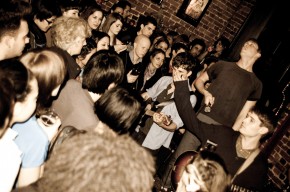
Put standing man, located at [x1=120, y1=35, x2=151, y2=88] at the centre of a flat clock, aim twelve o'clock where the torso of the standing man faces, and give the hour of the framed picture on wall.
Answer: The framed picture on wall is roughly at 8 o'clock from the standing man.

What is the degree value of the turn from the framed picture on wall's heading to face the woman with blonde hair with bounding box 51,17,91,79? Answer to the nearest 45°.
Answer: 0° — it already faces them

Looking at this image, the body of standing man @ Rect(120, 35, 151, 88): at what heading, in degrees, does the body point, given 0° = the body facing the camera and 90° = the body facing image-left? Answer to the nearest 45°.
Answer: approximately 315°

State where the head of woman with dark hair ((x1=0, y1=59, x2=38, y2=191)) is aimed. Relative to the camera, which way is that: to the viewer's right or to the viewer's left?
to the viewer's right

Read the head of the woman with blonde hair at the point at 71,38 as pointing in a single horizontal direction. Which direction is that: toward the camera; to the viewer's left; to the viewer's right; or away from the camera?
to the viewer's right

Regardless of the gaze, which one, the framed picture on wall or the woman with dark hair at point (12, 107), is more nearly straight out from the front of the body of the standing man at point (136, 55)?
the woman with dark hair

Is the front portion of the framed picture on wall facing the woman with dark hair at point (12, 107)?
yes

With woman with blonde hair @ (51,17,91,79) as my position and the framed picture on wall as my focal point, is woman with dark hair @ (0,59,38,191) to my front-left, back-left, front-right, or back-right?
back-right

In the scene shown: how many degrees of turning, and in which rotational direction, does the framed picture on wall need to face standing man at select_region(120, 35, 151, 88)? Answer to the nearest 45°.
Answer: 0° — it already faces them

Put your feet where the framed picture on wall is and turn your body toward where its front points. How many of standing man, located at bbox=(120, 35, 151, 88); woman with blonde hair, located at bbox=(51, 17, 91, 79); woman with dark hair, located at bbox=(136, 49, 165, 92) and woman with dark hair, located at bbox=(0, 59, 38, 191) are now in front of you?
4

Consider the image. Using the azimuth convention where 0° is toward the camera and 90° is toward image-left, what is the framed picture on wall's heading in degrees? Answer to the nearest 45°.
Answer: approximately 0°
